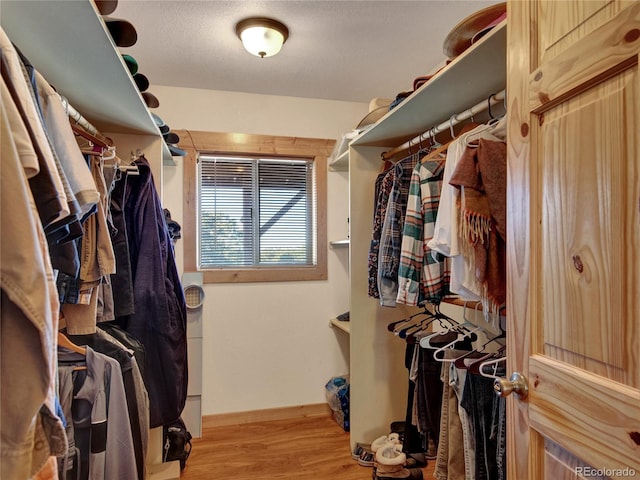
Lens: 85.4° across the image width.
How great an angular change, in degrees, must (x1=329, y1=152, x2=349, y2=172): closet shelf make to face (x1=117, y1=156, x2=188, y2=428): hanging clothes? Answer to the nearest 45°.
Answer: approximately 45° to its left

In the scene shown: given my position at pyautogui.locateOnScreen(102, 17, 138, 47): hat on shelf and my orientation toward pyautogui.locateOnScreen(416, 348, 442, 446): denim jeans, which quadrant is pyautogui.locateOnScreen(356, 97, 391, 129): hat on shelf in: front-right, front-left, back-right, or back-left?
front-left

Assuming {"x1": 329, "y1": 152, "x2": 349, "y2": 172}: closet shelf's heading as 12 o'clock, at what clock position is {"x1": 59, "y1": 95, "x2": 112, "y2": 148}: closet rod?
The closet rod is roughly at 10 o'clock from the closet shelf.

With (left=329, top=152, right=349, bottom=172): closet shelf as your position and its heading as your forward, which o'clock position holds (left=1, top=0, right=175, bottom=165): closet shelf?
(left=1, top=0, right=175, bottom=165): closet shelf is roughly at 10 o'clock from (left=329, top=152, right=349, bottom=172): closet shelf.

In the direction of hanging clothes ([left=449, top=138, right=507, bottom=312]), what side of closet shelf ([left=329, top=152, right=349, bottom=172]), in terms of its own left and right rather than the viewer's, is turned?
left

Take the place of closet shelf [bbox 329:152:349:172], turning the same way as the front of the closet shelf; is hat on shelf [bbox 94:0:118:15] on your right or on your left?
on your left

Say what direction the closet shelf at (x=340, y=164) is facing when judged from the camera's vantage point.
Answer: facing to the left of the viewer

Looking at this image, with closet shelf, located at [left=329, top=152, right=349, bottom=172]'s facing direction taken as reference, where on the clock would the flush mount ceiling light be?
The flush mount ceiling light is roughly at 10 o'clock from the closet shelf.

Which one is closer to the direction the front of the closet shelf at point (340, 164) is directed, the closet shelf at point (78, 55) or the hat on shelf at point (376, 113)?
the closet shelf

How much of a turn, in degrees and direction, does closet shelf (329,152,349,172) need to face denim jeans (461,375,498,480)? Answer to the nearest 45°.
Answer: approximately 90° to its left

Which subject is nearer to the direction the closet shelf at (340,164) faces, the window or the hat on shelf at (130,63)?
the window
